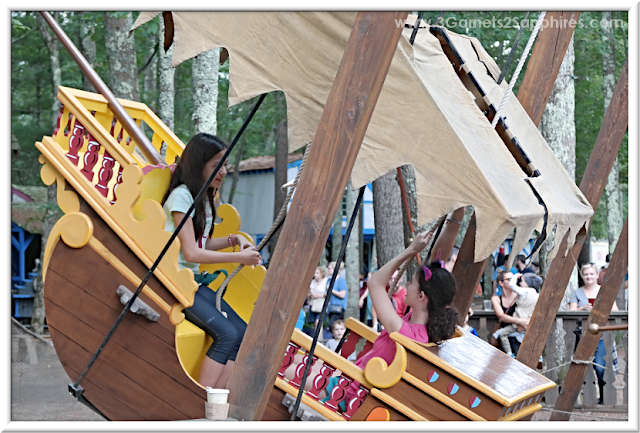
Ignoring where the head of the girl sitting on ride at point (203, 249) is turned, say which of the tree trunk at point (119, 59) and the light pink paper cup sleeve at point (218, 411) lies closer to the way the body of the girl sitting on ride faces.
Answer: the light pink paper cup sleeve

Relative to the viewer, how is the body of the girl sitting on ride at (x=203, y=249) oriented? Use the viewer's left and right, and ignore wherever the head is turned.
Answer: facing to the right of the viewer

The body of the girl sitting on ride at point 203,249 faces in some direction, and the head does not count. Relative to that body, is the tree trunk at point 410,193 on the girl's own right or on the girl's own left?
on the girl's own left

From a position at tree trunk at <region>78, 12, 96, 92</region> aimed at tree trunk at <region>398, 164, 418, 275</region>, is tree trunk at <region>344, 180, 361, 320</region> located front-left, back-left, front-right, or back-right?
front-left

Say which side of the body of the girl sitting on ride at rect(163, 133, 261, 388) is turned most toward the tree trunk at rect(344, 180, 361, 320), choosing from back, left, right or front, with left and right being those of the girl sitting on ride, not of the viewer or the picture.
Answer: left

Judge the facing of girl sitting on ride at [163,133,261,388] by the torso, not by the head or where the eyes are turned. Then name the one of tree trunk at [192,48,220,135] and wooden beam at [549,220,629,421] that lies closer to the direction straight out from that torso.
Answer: the wooden beam

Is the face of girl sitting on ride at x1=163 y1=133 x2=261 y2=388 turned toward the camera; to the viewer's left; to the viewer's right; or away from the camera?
to the viewer's right

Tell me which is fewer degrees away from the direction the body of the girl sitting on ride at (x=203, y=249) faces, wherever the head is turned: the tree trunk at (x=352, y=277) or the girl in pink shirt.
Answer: the girl in pink shirt

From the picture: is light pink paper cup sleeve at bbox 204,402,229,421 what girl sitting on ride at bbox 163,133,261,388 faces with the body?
no

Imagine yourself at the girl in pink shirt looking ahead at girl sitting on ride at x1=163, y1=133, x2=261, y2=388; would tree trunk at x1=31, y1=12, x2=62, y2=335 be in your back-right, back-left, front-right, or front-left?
front-right

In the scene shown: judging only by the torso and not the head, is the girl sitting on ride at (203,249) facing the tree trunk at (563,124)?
no

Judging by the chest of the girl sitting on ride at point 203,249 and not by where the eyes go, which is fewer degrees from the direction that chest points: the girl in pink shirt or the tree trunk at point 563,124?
the girl in pink shirt

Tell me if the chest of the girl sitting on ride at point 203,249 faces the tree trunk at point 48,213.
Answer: no

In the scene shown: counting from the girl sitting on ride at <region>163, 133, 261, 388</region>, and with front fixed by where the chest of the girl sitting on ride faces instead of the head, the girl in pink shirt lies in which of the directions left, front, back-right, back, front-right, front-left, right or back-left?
front
